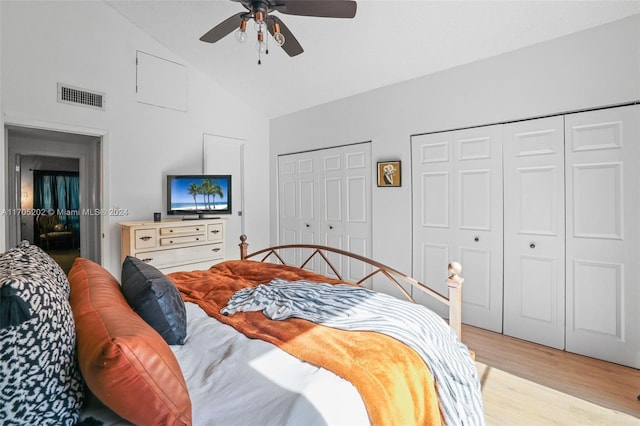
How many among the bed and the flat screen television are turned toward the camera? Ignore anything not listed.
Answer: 1

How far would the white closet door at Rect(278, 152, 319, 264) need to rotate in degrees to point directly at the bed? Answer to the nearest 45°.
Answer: approximately 45° to its left

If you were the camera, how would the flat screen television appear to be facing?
facing the viewer

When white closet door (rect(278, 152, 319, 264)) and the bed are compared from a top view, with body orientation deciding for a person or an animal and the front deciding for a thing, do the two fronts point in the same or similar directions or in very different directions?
very different directions

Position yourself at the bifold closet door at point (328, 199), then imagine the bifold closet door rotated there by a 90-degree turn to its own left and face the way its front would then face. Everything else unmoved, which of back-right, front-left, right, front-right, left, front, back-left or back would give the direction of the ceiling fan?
front-right

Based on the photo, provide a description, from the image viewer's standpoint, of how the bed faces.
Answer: facing away from the viewer and to the right of the viewer

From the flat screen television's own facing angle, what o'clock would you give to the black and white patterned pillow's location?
The black and white patterned pillow is roughly at 12 o'clock from the flat screen television.

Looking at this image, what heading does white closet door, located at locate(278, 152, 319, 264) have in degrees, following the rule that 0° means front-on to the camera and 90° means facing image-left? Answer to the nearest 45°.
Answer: approximately 45°

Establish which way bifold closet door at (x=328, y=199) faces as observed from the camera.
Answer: facing the viewer and to the left of the viewer

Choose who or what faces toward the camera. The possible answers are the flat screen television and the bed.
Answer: the flat screen television

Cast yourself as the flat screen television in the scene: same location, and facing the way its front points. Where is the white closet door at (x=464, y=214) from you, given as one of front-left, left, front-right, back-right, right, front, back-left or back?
front-left

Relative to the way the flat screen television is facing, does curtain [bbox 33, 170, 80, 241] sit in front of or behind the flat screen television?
behind

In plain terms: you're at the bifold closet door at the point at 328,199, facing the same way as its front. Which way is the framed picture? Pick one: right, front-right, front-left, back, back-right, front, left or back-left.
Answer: left

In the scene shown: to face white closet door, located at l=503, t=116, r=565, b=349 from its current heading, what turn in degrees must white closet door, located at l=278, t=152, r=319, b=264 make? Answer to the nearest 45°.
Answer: approximately 90° to its left

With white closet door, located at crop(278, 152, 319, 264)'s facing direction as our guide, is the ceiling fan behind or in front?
in front

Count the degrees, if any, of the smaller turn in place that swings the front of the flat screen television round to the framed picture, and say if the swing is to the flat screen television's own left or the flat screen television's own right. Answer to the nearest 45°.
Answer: approximately 45° to the flat screen television's own left

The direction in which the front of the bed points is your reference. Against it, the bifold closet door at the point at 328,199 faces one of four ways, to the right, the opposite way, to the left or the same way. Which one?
the opposite way
